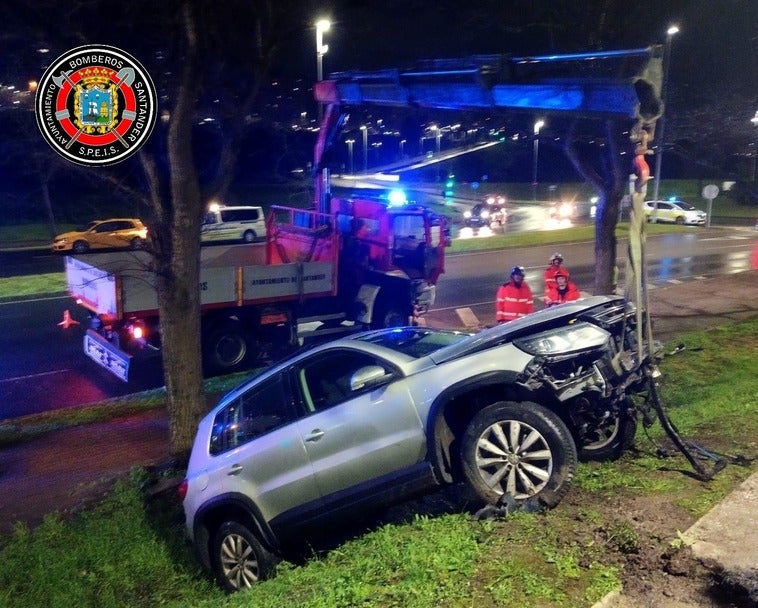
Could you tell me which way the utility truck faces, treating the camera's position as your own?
facing away from the viewer and to the right of the viewer

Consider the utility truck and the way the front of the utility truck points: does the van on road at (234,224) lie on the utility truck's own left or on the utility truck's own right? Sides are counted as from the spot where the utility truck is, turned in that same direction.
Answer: on the utility truck's own left

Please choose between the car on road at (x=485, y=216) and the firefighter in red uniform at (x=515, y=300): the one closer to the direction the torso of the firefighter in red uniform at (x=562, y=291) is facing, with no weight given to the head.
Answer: the firefighter in red uniform

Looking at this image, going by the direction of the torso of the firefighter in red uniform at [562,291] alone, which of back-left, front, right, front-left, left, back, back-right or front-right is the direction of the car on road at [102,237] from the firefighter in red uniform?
back-right

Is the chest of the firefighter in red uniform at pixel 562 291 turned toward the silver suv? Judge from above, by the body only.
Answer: yes

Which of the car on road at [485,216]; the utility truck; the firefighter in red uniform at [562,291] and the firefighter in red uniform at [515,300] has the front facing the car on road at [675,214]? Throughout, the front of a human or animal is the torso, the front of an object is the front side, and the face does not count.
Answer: the utility truck

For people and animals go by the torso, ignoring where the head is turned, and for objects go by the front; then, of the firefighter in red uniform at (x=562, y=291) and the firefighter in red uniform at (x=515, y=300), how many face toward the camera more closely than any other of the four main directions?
2

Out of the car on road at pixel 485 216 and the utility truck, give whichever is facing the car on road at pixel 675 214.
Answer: the utility truck

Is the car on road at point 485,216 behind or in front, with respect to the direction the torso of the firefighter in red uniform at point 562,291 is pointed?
behind

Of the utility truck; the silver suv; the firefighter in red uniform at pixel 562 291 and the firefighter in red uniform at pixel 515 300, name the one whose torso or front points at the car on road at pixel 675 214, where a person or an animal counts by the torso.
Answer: the utility truck

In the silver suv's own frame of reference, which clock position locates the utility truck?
The utility truck is roughly at 7 o'clock from the silver suv.

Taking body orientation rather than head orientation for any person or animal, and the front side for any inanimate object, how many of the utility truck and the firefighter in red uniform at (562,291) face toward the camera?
1
